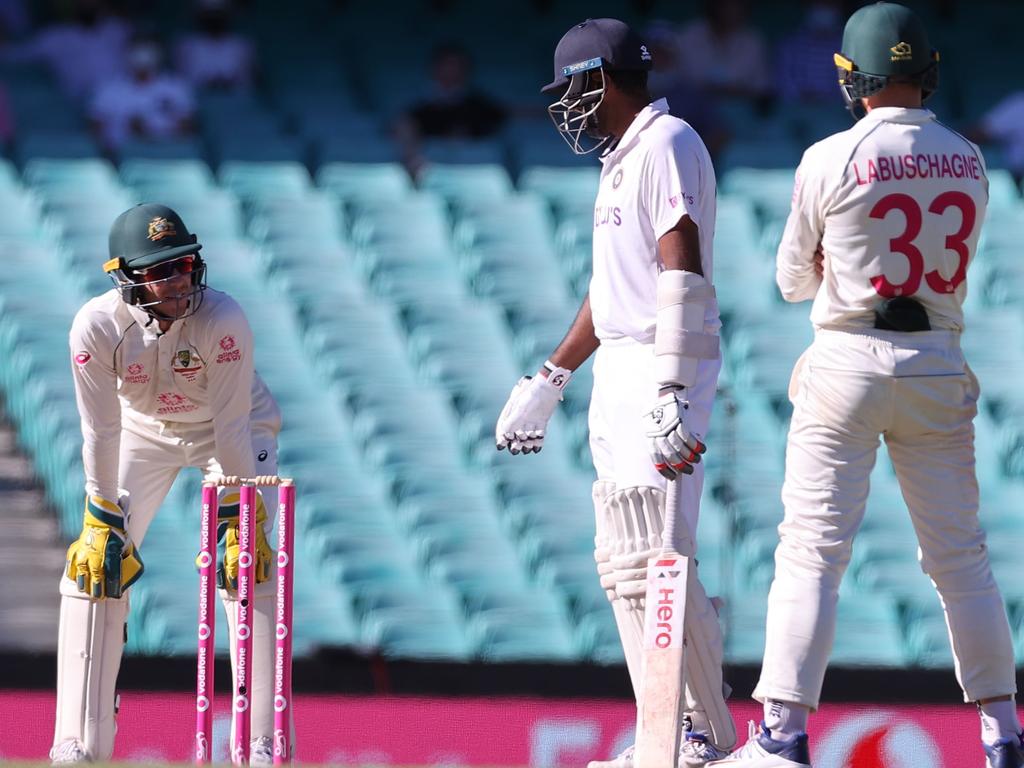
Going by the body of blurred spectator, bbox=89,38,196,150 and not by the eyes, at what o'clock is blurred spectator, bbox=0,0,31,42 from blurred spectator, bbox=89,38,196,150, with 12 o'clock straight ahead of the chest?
blurred spectator, bbox=0,0,31,42 is roughly at 5 o'clock from blurred spectator, bbox=89,38,196,150.

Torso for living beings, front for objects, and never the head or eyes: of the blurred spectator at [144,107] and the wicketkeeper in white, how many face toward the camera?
2

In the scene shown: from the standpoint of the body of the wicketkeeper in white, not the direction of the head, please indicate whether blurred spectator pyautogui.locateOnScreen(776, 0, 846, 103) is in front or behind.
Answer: behind

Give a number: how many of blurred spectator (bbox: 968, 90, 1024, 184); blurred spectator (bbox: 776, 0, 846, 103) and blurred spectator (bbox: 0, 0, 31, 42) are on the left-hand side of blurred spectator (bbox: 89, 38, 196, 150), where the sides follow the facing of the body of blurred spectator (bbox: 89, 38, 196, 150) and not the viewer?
2

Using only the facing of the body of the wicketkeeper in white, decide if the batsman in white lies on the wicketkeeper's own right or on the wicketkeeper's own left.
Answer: on the wicketkeeper's own left

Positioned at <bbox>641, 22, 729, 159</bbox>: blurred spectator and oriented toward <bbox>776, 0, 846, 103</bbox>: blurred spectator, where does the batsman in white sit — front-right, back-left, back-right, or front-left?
back-right

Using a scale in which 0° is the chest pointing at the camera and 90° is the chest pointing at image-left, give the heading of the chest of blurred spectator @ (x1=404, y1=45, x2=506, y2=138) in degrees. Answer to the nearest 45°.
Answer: approximately 0°

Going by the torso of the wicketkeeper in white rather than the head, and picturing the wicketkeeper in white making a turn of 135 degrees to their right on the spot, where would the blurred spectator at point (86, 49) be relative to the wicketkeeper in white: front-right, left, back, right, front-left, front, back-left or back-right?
front-right

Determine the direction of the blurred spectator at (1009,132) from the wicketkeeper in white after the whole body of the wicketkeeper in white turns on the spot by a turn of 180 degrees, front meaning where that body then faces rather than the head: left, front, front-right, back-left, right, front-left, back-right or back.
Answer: front-right
